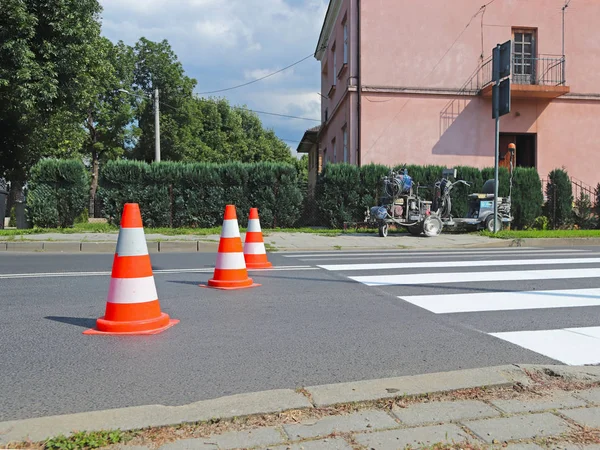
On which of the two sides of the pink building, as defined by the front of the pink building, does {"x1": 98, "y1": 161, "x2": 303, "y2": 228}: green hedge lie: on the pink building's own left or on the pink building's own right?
on the pink building's own right

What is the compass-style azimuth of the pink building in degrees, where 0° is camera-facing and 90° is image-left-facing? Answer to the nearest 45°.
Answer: approximately 0°

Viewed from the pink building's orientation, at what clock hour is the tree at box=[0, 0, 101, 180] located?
The tree is roughly at 2 o'clock from the pink building.

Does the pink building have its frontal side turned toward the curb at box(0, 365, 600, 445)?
yes

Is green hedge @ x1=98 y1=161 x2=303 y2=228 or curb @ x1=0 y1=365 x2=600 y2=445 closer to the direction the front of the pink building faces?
the curb

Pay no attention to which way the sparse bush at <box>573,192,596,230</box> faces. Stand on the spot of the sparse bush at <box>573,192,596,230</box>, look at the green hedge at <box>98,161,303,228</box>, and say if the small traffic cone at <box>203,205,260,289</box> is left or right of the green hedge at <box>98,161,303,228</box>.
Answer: left

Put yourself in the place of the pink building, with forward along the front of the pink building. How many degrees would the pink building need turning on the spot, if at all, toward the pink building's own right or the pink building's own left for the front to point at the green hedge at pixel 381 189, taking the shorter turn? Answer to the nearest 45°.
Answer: approximately 45° to the pink building's own right
